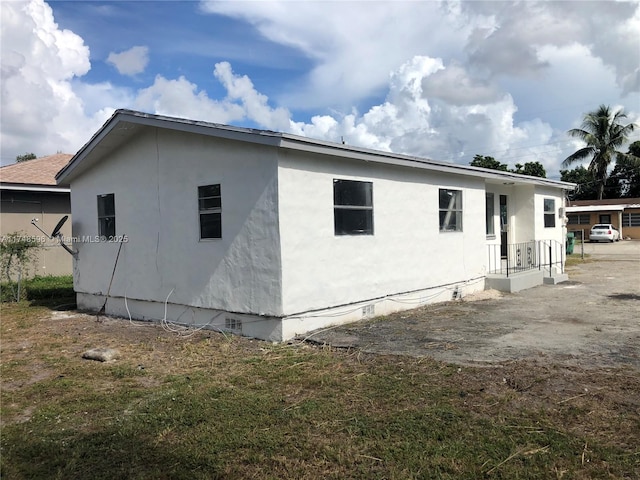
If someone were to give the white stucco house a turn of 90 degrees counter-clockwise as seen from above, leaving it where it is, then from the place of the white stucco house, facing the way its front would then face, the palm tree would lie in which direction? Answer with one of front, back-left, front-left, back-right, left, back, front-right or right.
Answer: front

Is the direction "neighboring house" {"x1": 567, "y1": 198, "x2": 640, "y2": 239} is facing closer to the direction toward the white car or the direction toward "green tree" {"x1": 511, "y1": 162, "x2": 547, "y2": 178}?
the white car

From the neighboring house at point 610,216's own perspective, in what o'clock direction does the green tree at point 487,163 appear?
The green tree is roughly at 3 o'clock from the neighboring house.

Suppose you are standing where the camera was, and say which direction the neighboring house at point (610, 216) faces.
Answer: facing the viewer

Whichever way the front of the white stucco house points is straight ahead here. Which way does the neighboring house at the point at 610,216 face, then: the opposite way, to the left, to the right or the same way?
to the right

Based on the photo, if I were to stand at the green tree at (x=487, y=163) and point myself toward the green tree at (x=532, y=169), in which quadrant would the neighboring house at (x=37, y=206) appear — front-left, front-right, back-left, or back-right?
back-right

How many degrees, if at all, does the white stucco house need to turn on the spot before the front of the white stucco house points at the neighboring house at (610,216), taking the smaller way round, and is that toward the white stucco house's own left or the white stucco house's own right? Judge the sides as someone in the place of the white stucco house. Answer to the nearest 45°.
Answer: approximately 90° to the white stucco house's own left

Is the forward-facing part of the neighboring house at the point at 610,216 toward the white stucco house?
yes

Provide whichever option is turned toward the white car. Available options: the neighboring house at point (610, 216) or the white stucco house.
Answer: the neighboring house

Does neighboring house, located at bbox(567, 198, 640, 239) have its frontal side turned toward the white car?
yes

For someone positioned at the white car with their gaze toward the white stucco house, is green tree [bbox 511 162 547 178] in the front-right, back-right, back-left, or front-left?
back-right

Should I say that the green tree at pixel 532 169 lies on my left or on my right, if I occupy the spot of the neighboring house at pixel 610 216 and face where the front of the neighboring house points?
on my right

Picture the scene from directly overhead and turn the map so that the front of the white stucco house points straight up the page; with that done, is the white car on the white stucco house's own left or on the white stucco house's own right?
on the white stucco house's own left
